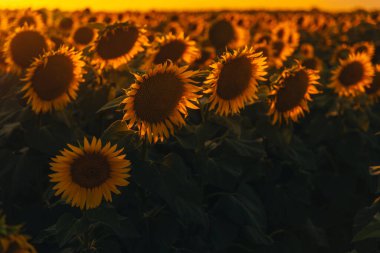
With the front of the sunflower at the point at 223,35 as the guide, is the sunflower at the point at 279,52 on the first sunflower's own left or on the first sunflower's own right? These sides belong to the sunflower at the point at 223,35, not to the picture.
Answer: on the first sunflower's own left

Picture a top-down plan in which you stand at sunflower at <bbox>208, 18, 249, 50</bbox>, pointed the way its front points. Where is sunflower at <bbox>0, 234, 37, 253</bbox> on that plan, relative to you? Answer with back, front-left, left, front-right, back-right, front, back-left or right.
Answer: front-left

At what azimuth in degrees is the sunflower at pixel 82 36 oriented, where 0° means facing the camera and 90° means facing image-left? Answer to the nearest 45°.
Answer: approximately 0°

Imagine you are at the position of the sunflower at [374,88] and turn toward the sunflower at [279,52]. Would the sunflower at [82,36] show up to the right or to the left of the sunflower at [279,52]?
left

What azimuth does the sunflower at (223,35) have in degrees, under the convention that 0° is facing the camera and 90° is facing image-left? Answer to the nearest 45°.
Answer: approximately 45°

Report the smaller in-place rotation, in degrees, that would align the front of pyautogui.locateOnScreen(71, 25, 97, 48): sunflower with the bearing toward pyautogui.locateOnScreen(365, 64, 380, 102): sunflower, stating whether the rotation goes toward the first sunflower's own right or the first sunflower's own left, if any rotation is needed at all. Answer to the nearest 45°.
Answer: approximately 90° to the first sunflower's own left

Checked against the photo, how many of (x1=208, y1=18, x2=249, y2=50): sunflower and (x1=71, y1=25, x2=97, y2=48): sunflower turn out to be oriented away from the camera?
0

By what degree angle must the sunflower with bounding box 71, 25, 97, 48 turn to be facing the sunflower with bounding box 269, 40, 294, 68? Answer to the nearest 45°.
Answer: approximately 90° to its left

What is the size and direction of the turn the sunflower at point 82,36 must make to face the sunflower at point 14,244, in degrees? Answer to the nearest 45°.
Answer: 0° — it already faces it
